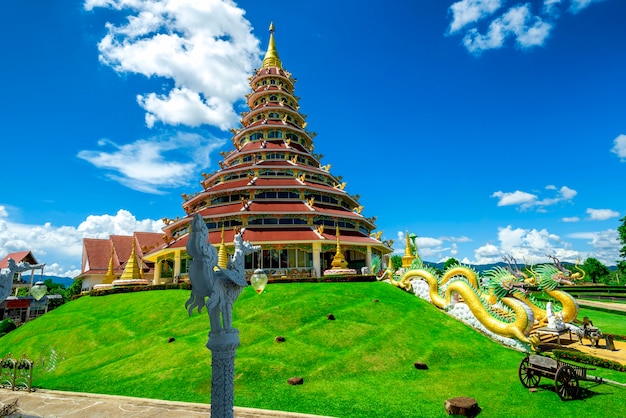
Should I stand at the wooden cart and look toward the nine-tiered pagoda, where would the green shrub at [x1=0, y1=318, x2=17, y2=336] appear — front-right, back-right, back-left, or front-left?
front-left

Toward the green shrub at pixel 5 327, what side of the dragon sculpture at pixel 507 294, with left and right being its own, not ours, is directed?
back

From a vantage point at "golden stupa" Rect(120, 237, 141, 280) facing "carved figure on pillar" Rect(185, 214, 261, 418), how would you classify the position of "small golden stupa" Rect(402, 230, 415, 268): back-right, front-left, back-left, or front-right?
front-left

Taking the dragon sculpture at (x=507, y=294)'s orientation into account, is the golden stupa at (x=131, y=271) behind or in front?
behind

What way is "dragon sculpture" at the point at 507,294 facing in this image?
to the viewer's right

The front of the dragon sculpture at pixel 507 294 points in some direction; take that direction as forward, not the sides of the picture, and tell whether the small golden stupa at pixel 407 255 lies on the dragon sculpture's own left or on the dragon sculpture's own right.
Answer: on the dragon sculpture's own left

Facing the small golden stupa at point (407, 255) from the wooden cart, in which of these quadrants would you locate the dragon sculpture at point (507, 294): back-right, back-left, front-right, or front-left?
front-right

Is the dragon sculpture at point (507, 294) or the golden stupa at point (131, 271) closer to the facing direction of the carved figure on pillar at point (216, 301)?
the dragon sculpture
